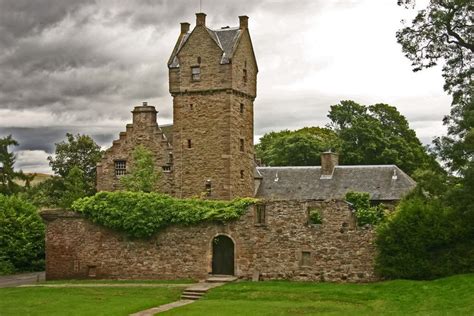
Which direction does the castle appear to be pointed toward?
toward the camera

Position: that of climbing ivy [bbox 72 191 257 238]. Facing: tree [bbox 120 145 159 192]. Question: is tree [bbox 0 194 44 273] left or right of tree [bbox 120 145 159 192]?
left

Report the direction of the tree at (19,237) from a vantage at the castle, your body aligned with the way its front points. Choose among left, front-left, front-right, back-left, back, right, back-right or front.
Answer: right

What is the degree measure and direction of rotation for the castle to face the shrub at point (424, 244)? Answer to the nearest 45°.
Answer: approximately 45° to its left
